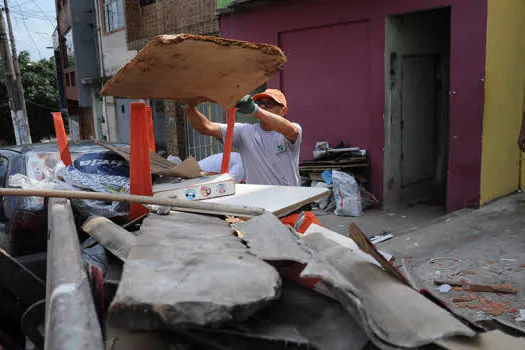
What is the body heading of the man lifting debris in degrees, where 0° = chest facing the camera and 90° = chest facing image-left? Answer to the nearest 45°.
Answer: approximately 45°

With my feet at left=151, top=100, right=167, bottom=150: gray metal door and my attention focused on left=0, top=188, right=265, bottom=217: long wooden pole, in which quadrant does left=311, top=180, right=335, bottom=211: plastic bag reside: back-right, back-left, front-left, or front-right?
front-left

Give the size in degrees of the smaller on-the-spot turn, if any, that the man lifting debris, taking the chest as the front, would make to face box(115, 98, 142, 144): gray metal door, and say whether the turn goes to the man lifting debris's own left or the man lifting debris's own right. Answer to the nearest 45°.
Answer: approximately 135° to the man lifting debris's own right

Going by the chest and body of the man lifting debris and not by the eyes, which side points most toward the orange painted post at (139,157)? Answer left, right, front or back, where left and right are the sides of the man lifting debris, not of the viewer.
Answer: front

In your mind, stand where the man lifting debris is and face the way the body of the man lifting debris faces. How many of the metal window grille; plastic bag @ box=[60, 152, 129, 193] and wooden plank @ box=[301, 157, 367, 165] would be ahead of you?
1

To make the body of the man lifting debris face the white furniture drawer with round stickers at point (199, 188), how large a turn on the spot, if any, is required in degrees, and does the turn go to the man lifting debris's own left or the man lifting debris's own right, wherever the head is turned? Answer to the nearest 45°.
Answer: approximately 45° to the man lifting debris's own left

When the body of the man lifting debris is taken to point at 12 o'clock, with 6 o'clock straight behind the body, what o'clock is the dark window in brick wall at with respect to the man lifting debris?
The dark window in brick wall is roughly at 4 o'clock from the man lifting debris.

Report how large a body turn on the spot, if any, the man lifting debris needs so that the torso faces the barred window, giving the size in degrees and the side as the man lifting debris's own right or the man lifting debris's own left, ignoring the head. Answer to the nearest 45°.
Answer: approximately 135° to the man lifting debris's own right

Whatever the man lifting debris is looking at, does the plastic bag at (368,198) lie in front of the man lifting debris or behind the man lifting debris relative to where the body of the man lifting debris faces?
behind

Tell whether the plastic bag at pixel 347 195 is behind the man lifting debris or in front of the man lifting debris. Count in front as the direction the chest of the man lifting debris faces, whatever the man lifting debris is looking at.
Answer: behind

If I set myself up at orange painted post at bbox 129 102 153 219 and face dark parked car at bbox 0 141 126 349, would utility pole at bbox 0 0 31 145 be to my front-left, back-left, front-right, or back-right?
front-right

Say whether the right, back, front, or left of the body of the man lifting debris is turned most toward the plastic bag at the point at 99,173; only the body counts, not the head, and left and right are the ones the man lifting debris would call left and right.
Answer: front

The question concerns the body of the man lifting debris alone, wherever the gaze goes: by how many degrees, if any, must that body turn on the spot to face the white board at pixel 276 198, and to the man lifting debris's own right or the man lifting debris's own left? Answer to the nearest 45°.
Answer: approximately 45° to the man lifting debris's own left

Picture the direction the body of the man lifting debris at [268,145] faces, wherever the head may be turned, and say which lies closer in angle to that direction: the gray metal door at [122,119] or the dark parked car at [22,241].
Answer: the dark parked car
